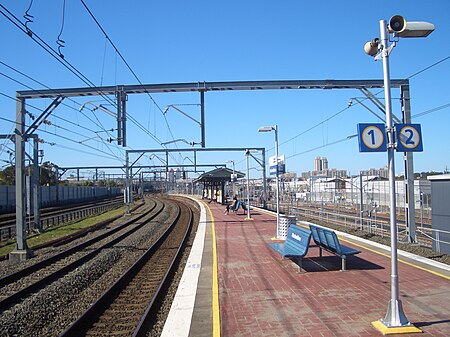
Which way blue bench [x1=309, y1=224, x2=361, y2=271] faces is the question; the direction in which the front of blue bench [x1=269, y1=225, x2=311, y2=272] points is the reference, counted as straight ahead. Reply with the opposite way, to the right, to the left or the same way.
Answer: the opposite way

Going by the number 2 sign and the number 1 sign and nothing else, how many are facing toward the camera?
2

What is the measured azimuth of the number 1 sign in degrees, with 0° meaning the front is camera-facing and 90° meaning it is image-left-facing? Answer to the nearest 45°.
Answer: approximately 0°

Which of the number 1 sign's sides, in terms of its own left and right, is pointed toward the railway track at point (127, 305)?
right

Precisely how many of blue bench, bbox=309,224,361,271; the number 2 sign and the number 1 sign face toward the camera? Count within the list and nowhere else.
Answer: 2

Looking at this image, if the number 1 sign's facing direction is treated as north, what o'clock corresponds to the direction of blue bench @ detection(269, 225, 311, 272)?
The blue bench is roughly at 5 o'clock from the number 1 sign.

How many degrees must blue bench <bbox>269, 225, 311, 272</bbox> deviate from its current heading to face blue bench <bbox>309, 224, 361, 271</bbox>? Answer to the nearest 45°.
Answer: approximately 135° to its left

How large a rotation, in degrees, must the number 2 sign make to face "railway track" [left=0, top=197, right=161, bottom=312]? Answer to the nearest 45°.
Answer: approximately 90° to its right

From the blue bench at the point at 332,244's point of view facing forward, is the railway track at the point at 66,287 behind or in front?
behind
